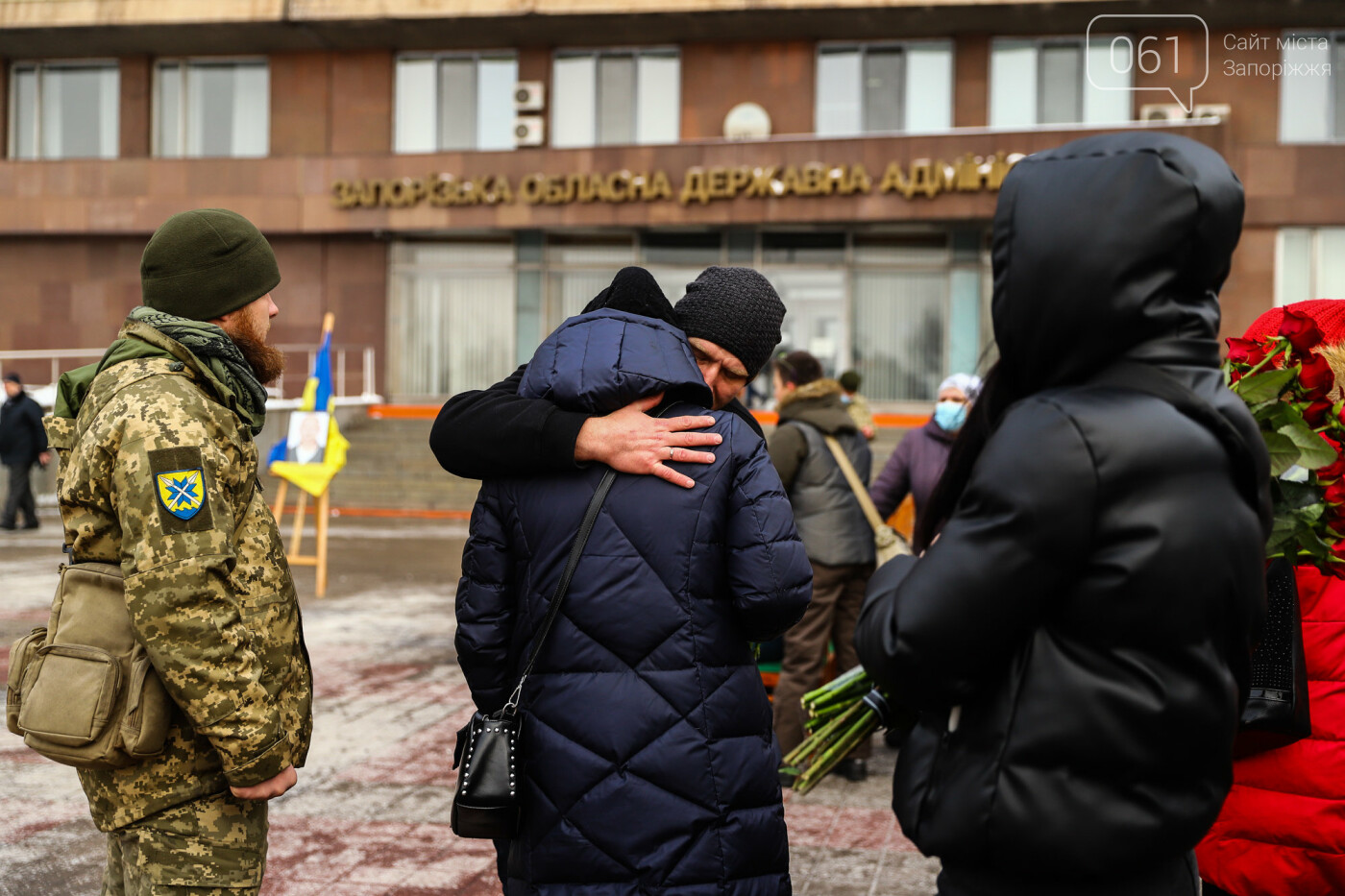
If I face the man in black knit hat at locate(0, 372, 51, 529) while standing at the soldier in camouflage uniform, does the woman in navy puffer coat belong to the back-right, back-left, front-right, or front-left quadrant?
back-right

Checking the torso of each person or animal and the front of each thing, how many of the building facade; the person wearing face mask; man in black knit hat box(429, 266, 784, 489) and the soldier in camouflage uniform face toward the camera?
3

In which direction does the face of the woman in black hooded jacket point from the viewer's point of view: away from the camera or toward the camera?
away from the camera

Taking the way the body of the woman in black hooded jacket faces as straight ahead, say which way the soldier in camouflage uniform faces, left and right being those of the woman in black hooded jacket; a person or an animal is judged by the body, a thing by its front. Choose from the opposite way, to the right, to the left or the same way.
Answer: to the right

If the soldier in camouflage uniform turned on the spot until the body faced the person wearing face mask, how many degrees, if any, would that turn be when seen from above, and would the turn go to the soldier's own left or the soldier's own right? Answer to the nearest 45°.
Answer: approximately 45° to the soldier's own left

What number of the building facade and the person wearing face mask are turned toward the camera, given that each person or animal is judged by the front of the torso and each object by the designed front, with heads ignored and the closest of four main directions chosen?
2

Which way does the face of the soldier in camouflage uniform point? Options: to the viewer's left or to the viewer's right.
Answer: to the viewer's right

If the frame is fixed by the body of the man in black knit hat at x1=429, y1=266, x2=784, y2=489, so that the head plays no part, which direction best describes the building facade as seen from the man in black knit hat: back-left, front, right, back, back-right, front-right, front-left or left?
back

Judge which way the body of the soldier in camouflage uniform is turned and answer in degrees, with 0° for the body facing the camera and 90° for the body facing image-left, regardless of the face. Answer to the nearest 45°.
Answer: approximately 270°

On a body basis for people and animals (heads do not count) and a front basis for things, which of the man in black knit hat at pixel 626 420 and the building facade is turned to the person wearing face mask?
the building facade

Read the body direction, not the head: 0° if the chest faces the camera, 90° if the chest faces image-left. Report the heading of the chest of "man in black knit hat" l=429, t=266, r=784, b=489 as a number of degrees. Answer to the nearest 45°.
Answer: approximately 0°

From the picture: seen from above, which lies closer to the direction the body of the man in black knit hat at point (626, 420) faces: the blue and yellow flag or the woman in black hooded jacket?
the woman in black hooded jacket
